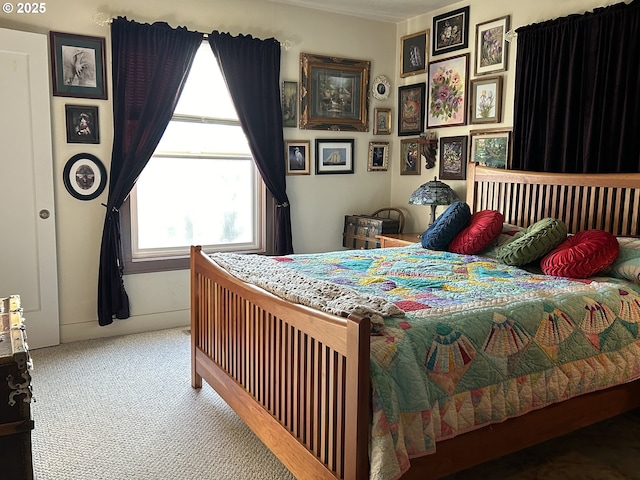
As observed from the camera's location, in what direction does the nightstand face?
facing the viewer and to the left of the viewer

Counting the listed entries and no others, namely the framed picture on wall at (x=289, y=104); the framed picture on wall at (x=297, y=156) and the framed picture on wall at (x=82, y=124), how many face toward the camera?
3

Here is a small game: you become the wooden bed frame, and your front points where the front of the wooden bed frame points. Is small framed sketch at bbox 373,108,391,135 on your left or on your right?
on your right

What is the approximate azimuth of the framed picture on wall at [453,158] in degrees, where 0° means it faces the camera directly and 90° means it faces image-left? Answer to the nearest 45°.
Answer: approximately 45°

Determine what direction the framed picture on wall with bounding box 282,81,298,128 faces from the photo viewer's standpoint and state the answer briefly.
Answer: facing the viewer

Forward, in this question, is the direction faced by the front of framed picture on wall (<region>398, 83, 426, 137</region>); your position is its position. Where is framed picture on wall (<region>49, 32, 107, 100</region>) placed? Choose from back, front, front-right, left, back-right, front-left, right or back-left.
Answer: front

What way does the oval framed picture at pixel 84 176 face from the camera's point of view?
toward the camera

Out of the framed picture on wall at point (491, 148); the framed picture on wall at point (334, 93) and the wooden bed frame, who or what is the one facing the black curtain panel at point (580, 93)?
the framed picture on wall at point (334, 93)

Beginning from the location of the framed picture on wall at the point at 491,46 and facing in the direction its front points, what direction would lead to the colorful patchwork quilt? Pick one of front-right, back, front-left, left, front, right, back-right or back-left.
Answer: front-left
